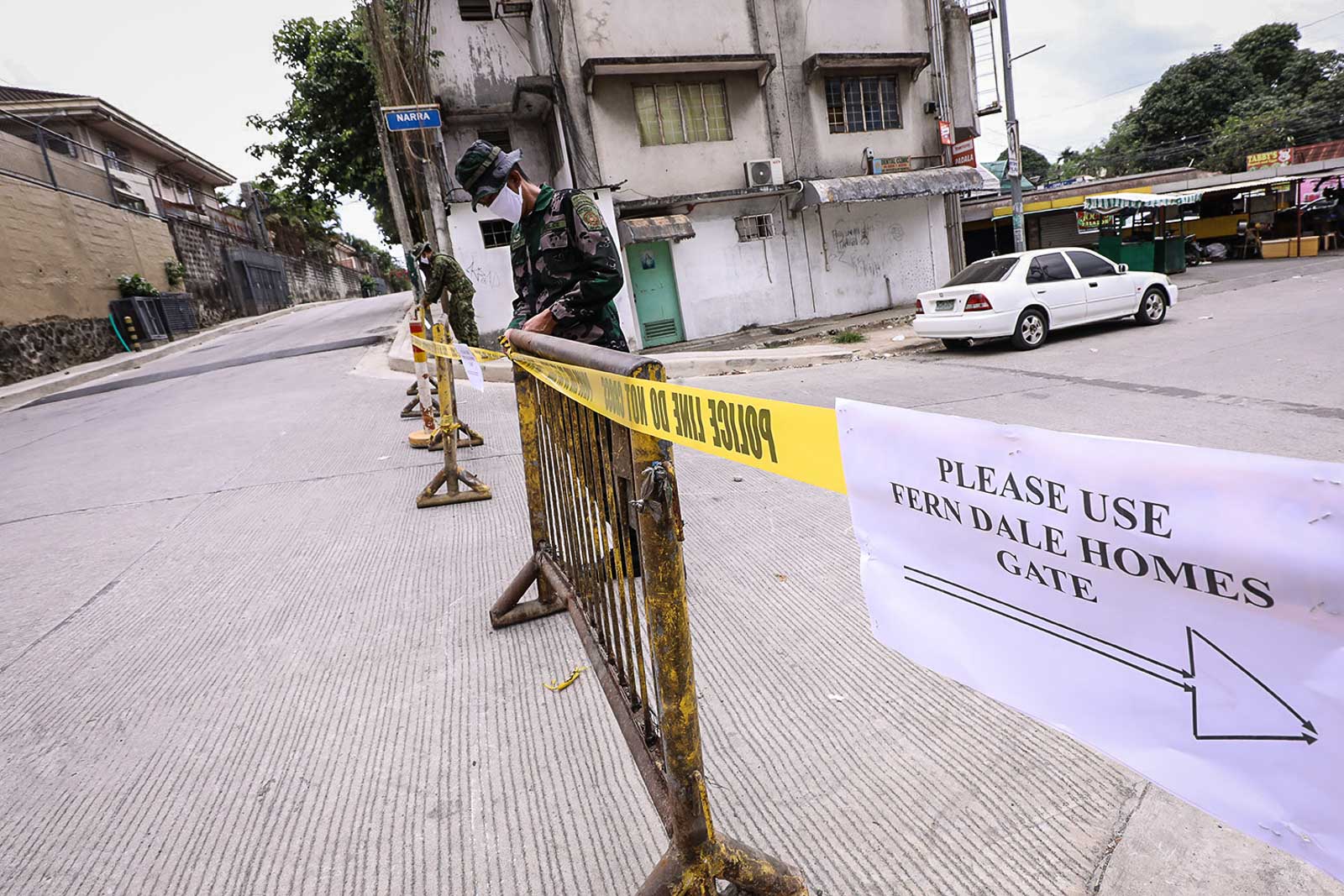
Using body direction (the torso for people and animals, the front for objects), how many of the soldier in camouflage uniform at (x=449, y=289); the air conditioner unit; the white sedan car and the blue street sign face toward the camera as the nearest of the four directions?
2

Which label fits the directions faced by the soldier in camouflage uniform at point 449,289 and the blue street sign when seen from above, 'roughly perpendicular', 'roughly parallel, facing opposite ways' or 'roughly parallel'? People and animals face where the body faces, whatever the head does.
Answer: roughly perpendicular

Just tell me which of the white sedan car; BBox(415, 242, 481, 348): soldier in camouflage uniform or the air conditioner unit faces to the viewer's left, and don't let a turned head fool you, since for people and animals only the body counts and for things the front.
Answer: the soldier in camouflage uniform

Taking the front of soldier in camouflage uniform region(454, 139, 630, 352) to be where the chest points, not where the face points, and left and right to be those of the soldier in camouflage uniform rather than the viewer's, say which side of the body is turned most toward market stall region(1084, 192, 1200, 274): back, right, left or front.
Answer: back

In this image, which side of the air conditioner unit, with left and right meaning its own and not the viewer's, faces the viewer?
front

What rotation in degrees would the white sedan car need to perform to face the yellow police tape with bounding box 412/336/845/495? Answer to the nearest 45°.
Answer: approximately 135° to its right

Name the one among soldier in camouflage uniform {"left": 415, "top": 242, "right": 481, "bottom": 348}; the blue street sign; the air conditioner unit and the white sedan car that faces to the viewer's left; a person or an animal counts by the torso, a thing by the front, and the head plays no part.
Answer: the soldier in camouflage uniform

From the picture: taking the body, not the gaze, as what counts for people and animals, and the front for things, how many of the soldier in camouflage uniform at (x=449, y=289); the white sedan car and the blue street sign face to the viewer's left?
1

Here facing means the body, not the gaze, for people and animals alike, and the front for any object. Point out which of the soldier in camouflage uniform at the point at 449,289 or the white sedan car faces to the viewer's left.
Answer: the soldier in camouflage uniform

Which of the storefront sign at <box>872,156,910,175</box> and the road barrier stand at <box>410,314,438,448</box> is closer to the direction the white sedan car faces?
the storefront sign

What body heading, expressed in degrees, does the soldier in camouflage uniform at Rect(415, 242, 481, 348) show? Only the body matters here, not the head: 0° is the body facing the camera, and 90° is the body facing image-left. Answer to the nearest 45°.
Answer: approximately 90°

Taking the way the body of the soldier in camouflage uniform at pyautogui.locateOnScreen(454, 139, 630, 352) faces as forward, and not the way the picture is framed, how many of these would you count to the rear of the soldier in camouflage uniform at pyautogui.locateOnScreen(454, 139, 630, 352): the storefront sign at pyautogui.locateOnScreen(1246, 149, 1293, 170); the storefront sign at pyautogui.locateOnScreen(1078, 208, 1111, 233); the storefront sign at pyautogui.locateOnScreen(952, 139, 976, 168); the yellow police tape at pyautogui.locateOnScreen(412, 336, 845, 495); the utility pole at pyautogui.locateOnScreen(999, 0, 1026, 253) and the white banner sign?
4

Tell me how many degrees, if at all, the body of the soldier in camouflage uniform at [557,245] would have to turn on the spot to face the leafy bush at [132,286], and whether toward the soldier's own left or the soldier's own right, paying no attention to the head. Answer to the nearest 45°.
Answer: approximately 90° to the soldier's own right

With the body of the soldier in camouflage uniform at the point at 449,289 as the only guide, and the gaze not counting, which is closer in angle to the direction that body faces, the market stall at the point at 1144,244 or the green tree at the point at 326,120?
the green tree

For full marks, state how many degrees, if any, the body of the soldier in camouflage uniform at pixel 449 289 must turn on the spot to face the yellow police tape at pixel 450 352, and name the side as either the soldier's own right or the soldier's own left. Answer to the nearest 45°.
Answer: approximately 90° to the soldier's own left

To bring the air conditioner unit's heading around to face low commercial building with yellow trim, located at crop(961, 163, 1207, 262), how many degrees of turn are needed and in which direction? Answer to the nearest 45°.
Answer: approximately 135° to its left

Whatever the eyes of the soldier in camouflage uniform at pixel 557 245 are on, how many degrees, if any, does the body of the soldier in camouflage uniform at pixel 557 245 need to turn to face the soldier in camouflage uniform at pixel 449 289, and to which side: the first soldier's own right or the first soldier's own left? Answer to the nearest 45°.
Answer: approximately 135° to the first soldier's own right

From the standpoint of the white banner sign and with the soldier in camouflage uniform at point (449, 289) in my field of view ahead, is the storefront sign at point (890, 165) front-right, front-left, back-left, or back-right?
front-right
